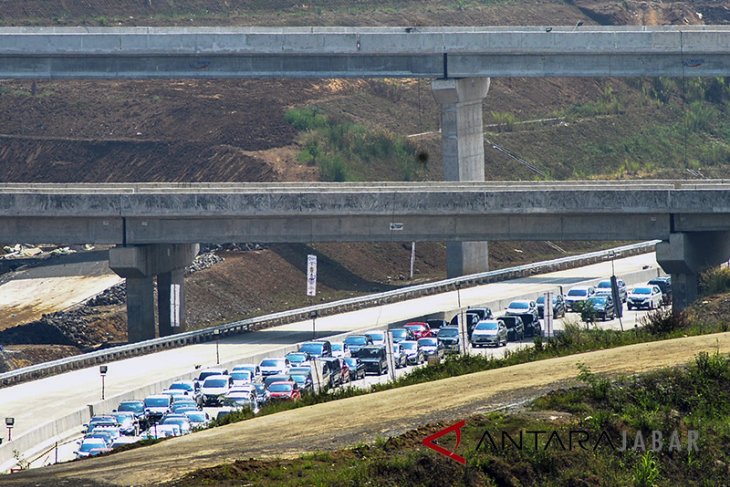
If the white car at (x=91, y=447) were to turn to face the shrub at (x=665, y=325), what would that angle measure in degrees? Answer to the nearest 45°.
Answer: approximately 135° to its left

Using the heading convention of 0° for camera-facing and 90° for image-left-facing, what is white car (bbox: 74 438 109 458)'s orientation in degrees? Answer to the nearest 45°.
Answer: approximately 45°
